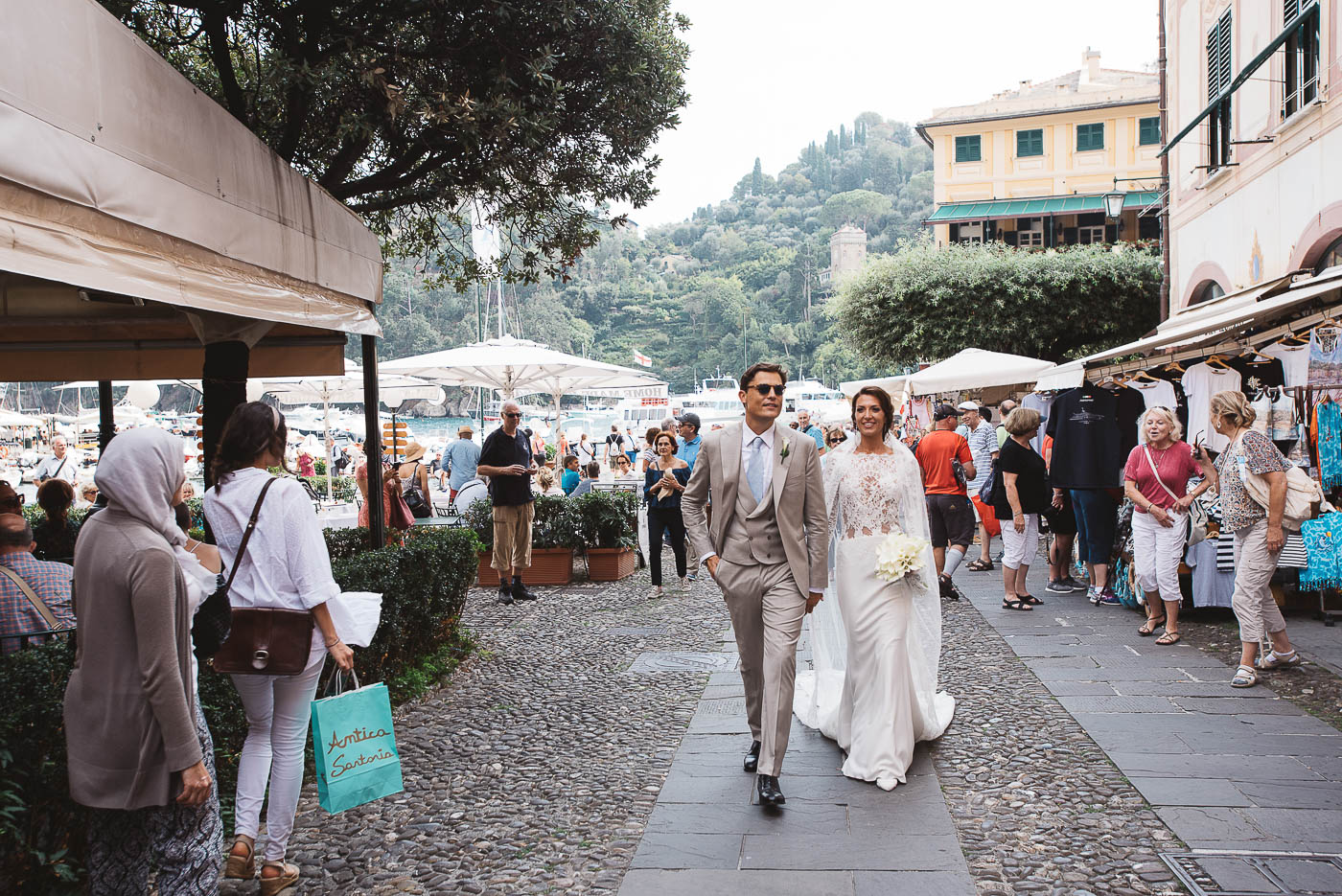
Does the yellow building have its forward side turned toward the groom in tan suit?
yes

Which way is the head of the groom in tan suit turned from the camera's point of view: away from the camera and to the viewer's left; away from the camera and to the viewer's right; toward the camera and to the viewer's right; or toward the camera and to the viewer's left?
toward the camera and to the viewer's right

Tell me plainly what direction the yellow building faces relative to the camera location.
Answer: facing the viewer

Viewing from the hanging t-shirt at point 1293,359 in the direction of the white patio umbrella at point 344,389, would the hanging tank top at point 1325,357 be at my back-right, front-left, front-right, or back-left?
back-left

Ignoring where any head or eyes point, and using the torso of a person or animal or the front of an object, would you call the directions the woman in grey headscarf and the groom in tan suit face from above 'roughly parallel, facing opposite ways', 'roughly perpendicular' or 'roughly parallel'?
roughly parallel, facing opposite ways

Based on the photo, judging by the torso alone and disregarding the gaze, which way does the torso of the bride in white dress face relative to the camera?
toward the camera

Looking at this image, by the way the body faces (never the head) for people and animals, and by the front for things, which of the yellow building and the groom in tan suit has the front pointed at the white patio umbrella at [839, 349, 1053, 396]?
the yellow building

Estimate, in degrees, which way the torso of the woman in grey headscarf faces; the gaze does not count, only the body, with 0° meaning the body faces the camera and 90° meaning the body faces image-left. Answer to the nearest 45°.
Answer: approximately 225°

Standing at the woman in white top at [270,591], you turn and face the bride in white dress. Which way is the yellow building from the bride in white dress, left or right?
left

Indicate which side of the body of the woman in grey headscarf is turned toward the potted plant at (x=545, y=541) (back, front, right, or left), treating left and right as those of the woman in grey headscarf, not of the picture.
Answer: front

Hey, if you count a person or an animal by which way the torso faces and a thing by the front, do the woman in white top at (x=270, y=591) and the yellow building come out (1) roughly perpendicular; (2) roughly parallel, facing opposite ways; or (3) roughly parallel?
roughly parallel, facing opposite ways

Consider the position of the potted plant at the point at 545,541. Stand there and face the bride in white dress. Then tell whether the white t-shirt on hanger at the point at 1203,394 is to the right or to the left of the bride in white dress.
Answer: left

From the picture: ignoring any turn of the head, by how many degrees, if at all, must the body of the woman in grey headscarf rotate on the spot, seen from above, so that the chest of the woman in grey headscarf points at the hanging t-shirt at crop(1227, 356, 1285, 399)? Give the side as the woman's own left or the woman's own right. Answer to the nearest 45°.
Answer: approximately 45° to the woman's own right

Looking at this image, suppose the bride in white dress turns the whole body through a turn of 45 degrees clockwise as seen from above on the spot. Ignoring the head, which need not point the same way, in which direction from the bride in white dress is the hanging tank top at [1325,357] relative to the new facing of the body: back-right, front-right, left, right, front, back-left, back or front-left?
back

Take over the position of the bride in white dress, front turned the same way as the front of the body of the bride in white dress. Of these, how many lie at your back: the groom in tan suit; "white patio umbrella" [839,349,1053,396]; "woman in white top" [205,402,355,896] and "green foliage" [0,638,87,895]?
1
